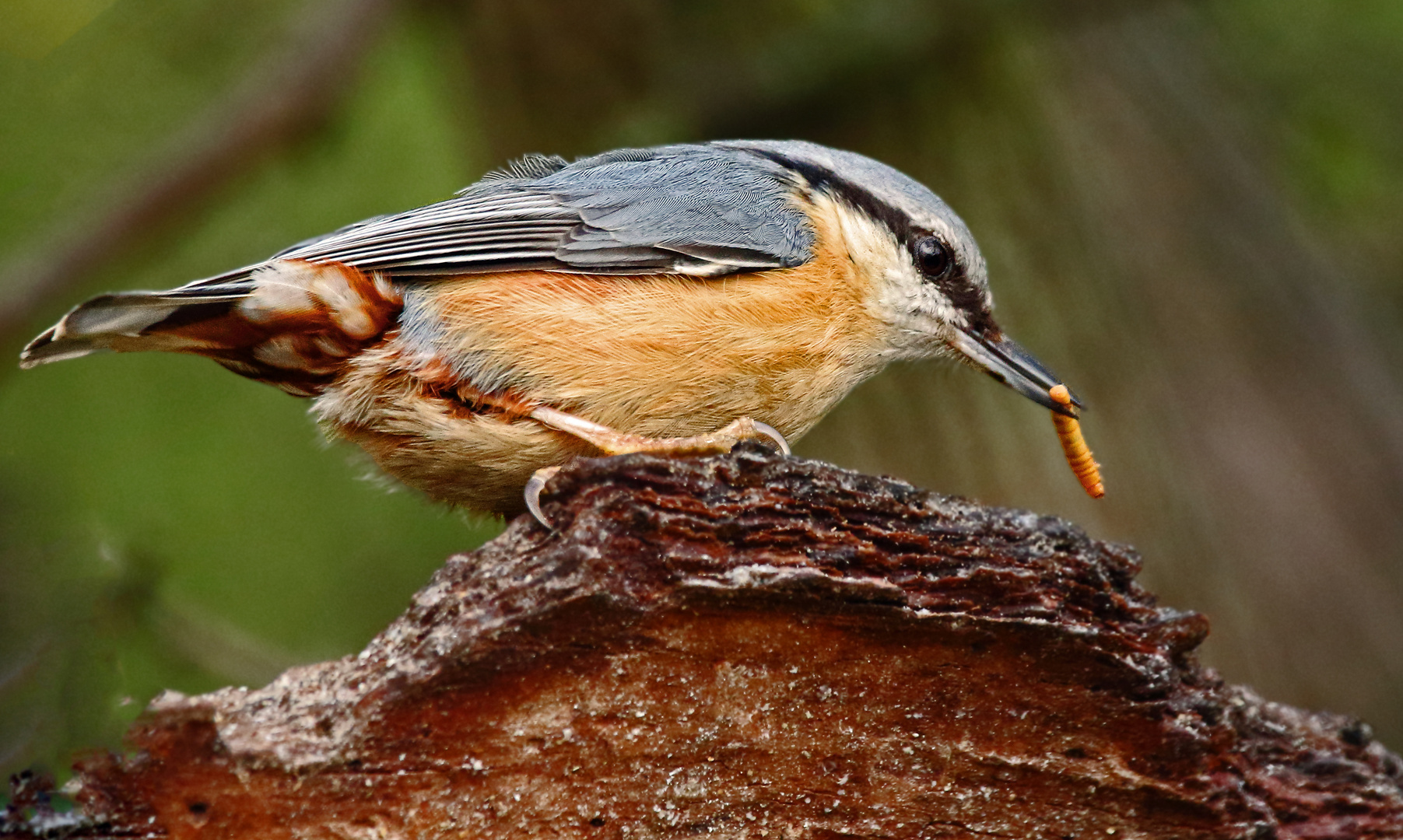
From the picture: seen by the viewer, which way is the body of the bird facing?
to the viewer's right
